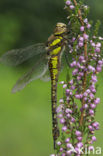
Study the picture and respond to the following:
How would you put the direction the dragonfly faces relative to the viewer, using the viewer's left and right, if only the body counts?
facing to the right of the viewer
